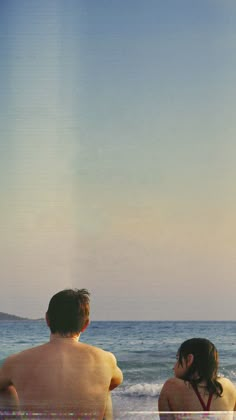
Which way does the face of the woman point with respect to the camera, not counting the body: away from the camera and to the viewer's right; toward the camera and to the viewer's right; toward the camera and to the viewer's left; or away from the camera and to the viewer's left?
away from the camera and to the viewer's left

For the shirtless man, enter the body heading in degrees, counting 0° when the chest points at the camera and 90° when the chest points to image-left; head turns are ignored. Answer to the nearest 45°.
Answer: approximately 180°

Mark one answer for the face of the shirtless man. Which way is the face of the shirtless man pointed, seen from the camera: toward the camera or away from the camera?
away from the camera
